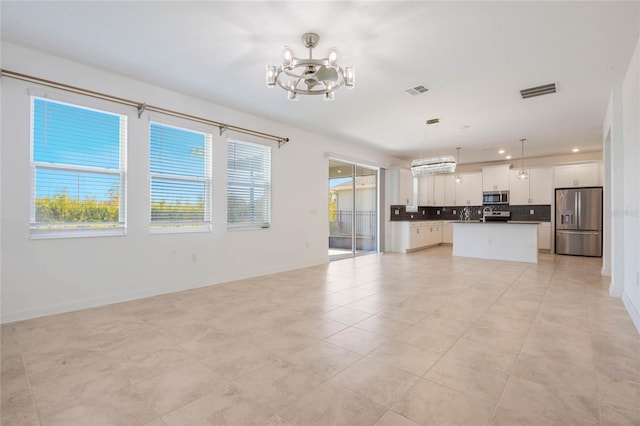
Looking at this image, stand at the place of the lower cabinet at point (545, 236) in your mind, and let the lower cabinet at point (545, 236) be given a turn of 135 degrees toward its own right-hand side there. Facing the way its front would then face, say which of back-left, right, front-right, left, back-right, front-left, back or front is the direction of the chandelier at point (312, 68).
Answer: back-left

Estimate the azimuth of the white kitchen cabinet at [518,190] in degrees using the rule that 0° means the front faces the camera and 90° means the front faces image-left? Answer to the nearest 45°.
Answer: approximately 0°

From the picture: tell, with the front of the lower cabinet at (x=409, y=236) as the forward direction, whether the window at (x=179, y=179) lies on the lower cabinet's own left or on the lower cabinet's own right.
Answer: on the lower cabinet's own right

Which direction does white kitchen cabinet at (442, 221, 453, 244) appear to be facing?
toward the camera

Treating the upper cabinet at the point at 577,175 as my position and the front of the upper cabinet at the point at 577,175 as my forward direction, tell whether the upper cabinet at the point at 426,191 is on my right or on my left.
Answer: on my right

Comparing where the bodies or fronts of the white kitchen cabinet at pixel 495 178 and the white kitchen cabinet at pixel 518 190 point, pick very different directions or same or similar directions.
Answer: same or similar directions

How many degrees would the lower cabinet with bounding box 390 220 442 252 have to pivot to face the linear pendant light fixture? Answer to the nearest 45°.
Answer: approximately 45° to its right

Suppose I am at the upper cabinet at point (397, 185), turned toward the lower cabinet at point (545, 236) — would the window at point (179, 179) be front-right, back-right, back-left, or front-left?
back-right

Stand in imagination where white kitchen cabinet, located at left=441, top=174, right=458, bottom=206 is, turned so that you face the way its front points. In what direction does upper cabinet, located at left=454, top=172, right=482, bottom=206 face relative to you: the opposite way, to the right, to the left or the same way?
the same way

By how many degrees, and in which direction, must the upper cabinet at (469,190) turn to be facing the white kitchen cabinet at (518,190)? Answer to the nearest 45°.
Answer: approximately 90° to its left

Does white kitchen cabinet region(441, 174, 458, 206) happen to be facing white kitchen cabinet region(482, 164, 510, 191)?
no

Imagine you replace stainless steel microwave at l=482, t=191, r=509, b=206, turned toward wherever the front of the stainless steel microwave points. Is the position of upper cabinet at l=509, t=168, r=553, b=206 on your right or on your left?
on your left

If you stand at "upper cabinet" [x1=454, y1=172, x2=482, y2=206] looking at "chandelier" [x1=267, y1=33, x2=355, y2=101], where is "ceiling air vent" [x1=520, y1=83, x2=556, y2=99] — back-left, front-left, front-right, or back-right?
front-left

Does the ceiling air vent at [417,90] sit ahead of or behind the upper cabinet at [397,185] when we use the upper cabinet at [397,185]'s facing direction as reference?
ahead

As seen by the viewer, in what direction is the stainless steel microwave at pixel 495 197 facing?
toward the camera

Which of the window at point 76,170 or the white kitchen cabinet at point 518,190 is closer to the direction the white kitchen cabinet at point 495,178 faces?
the window

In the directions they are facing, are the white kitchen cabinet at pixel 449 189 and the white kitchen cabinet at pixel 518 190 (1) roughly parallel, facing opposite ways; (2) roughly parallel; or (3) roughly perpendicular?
roughly parallel

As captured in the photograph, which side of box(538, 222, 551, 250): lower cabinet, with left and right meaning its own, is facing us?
front

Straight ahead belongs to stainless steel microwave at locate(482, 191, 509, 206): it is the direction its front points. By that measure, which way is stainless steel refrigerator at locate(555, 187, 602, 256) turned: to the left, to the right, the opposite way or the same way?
the same way

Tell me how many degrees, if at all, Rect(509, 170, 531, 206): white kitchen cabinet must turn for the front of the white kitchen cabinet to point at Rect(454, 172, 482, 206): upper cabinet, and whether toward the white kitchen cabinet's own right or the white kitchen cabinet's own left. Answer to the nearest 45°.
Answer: approximately 90° to the white kitchen cabinet's own right

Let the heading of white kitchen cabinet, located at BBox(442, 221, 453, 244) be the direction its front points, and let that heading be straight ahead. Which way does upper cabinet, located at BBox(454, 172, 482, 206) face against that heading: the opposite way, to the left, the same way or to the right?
the same way

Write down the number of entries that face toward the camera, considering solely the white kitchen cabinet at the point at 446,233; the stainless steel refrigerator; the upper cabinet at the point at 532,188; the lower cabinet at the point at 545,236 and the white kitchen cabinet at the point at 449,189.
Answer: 5
